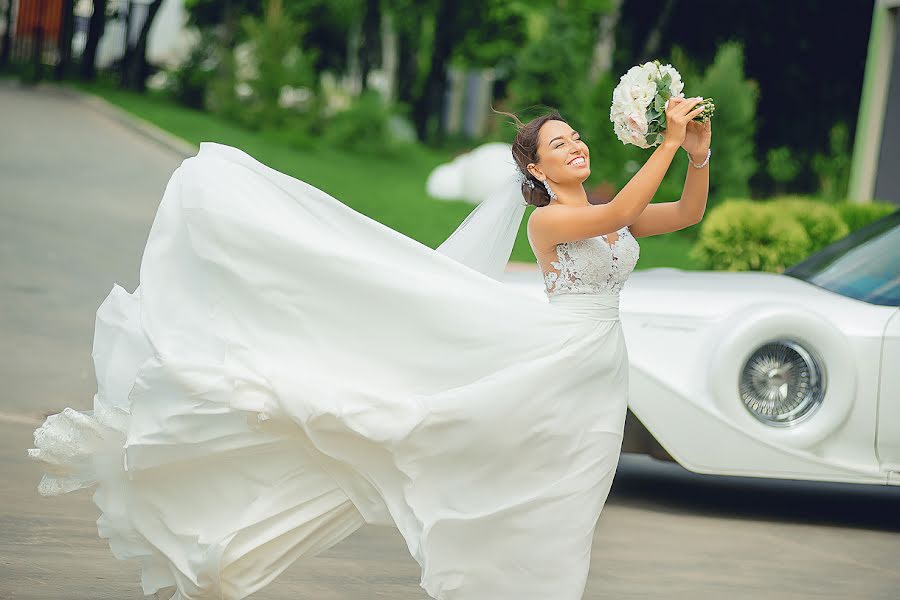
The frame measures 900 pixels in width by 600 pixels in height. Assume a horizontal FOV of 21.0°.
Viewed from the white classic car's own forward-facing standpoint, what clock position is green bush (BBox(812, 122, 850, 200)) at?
The green bush is roughly at 3 o'clock from the white classic car.

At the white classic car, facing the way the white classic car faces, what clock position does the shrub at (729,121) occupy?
The shrub is roughly at 3 o'clock from the white classic car.

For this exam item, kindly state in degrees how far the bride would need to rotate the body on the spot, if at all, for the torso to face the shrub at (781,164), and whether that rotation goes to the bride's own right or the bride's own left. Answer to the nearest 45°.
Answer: approximately 135° to the bride's own left

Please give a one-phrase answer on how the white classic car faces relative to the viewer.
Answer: facing to the left of the viewer

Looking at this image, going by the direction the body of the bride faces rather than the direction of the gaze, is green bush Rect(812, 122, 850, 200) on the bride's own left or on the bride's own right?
on the bride's own left

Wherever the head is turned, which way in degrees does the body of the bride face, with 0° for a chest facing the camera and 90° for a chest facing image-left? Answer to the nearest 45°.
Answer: approximately 315°

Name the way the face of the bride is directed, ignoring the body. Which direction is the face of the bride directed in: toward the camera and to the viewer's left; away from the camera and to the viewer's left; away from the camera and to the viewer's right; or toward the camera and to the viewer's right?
toward the camera and to the viewer's right

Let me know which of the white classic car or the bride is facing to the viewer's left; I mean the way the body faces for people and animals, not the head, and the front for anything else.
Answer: the white classic car

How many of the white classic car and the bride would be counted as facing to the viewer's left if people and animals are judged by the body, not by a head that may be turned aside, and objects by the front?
1

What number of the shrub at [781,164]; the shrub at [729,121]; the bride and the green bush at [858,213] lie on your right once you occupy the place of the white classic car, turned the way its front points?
3

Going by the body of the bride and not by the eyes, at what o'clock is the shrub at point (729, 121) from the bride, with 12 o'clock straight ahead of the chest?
The shrub is roughly at 8 o'clock from the bride.

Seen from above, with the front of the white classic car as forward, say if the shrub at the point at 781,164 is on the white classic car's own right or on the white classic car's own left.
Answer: on the white classic car's own right

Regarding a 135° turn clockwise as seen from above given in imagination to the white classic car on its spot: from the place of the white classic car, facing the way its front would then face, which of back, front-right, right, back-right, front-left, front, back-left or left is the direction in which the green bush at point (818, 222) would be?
front-left
